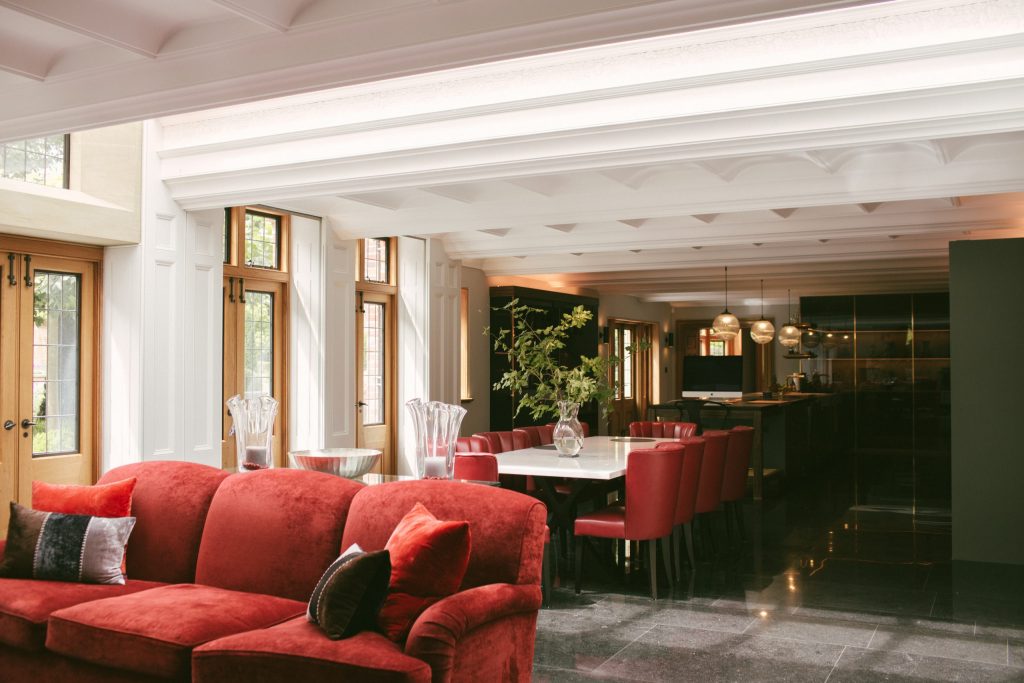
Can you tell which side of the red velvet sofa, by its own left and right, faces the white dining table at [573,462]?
back

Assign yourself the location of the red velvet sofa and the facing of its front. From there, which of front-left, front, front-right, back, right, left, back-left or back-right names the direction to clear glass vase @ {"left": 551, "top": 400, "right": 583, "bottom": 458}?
back

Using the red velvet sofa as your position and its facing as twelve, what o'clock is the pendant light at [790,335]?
The pendant light is roughly at 6 o'clock from the red velvet sofa.

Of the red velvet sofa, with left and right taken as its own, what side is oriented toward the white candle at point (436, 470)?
back

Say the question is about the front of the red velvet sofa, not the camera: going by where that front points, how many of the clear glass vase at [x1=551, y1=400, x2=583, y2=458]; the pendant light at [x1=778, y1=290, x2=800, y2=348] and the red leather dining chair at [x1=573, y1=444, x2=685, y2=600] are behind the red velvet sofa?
3

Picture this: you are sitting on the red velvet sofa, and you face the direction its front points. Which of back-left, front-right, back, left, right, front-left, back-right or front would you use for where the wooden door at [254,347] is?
back-right

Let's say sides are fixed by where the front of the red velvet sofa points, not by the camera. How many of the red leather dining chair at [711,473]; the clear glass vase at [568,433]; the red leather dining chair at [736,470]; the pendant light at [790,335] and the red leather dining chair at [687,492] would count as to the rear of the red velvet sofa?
5

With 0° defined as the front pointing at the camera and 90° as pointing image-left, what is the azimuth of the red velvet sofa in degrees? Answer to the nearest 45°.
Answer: approximately 45°

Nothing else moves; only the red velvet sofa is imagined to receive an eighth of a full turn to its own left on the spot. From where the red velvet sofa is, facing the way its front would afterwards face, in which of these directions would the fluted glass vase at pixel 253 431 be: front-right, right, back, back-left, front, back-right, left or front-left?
back

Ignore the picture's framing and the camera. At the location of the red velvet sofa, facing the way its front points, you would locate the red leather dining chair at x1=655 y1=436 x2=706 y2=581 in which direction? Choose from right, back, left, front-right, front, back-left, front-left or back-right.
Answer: back

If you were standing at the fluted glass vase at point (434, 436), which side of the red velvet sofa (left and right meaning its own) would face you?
back

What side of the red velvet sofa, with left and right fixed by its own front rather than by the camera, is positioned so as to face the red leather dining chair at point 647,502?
back

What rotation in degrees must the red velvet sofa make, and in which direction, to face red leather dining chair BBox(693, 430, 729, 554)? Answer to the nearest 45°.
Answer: approximately 180°

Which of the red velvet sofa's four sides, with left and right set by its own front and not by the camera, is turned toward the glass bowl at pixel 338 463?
back

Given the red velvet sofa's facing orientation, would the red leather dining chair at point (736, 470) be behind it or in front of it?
behind

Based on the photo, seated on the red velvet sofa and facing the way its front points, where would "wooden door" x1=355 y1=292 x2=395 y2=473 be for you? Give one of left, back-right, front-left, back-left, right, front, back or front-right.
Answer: back-right
